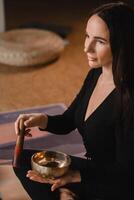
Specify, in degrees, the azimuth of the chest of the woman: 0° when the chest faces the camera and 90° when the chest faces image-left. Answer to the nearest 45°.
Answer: approximately 45°

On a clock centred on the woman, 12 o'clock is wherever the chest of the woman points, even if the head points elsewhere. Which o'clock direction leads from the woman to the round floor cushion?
The round floor cushion is roughly at 4 o'clock from the woman.
